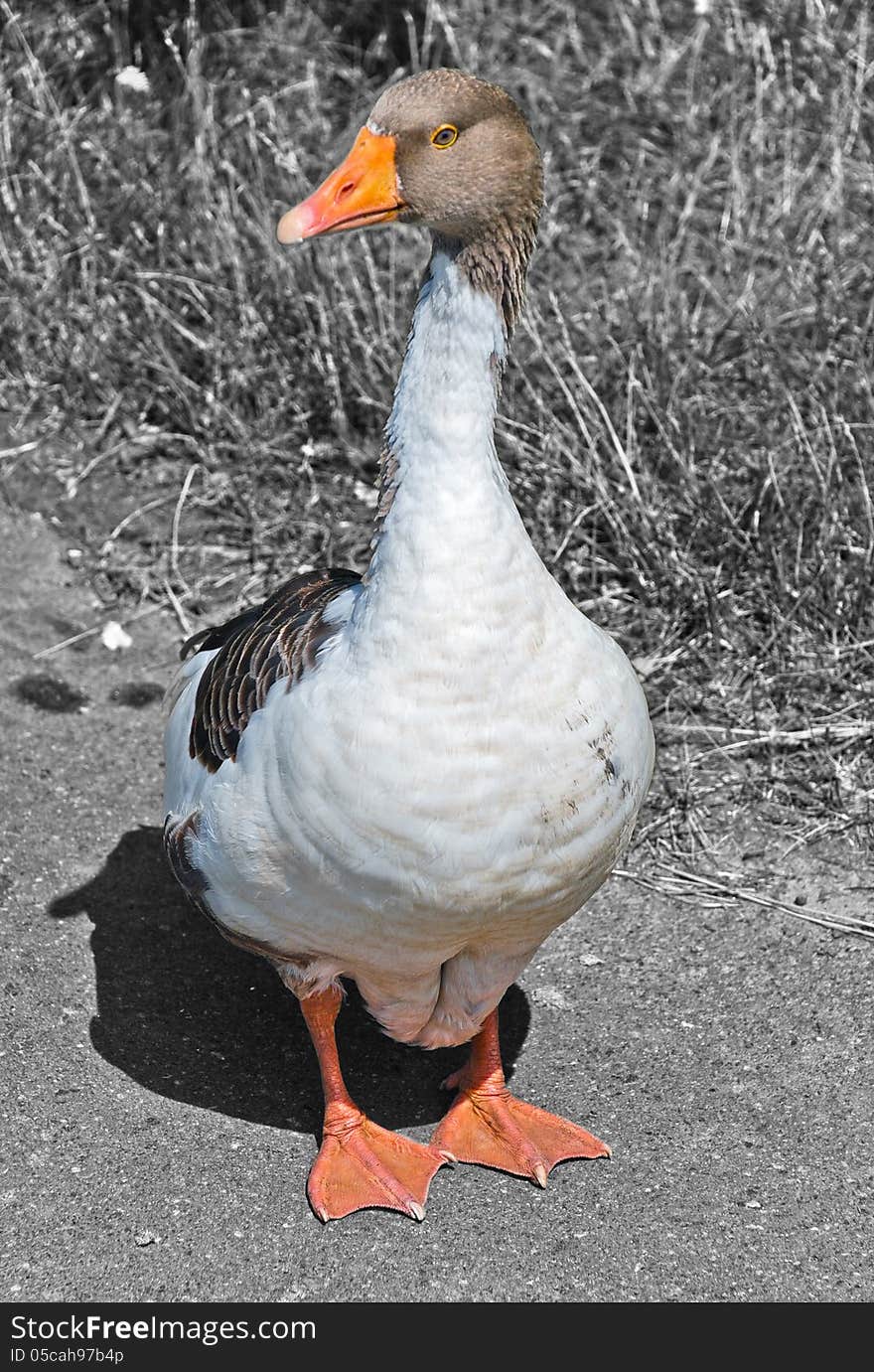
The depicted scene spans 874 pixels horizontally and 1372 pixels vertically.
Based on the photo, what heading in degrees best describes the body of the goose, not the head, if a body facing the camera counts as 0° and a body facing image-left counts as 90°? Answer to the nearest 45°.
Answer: approximately 315°

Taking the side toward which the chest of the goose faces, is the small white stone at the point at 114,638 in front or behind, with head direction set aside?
behind
